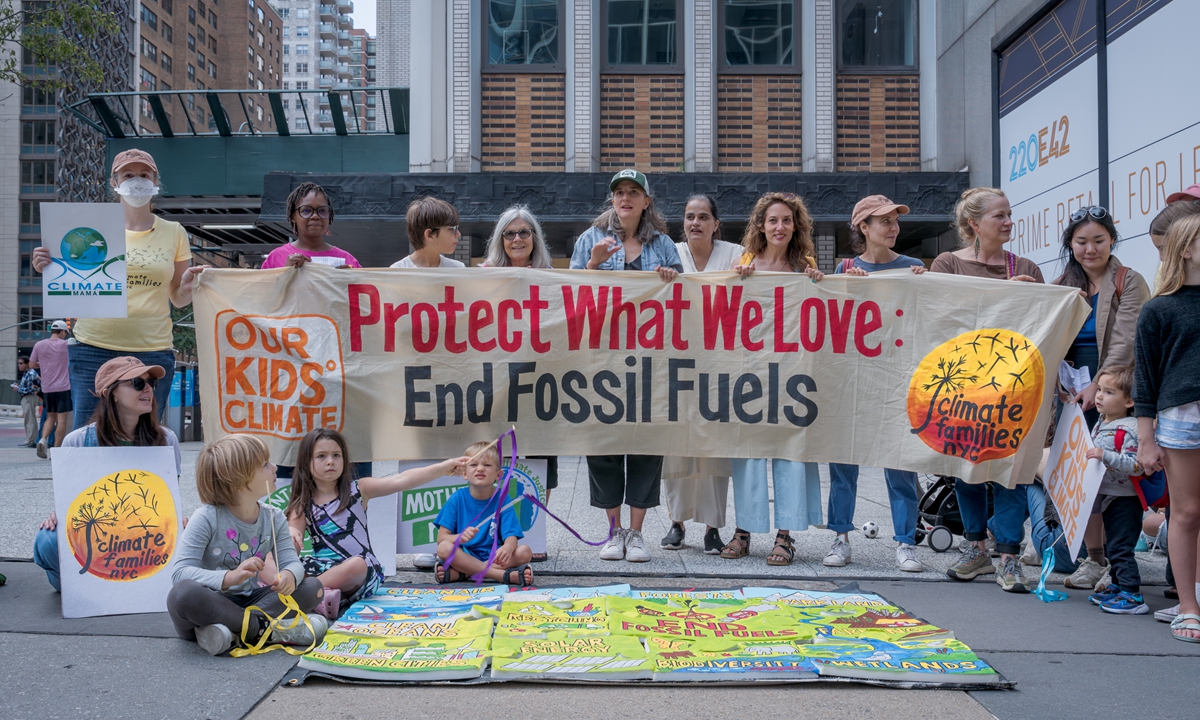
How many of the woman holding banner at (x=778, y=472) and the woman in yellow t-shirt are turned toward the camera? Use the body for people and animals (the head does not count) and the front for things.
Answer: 2

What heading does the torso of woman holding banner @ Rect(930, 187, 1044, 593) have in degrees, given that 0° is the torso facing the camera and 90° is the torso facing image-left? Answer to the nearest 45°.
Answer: approximately 0°

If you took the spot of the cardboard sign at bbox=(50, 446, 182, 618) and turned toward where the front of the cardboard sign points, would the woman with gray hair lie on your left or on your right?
on your left

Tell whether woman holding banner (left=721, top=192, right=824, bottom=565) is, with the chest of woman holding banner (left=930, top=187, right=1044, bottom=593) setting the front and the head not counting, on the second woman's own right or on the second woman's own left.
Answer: on the second woman's own right

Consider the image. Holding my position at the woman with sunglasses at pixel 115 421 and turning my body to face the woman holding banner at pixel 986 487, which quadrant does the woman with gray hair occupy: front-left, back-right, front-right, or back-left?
front-left

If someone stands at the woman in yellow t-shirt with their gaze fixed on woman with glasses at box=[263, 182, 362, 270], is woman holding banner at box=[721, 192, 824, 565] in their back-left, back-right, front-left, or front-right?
front-right

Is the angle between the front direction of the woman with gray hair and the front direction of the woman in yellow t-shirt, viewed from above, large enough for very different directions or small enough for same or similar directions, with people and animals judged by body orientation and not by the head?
same or similar directions

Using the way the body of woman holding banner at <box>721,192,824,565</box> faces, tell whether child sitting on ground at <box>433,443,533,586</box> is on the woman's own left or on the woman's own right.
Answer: on the woman's own right

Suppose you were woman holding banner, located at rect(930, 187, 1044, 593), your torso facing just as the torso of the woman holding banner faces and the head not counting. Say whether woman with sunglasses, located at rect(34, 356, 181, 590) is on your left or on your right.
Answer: on your right

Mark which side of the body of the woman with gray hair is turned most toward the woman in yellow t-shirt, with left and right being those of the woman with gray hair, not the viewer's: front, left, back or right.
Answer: right

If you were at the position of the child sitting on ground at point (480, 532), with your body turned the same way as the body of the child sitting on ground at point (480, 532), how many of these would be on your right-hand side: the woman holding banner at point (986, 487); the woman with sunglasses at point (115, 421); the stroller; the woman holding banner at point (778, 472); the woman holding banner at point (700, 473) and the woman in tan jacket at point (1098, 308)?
1

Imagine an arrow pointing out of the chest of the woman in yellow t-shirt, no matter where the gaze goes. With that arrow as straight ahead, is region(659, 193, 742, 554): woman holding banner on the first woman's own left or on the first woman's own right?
on the first woman's own left

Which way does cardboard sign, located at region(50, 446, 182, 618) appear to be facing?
toward the camera

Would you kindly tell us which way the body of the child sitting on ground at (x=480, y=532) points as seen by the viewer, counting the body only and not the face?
toward the camera

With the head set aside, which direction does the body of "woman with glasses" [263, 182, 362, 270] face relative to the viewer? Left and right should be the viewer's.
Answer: facing the viewer
